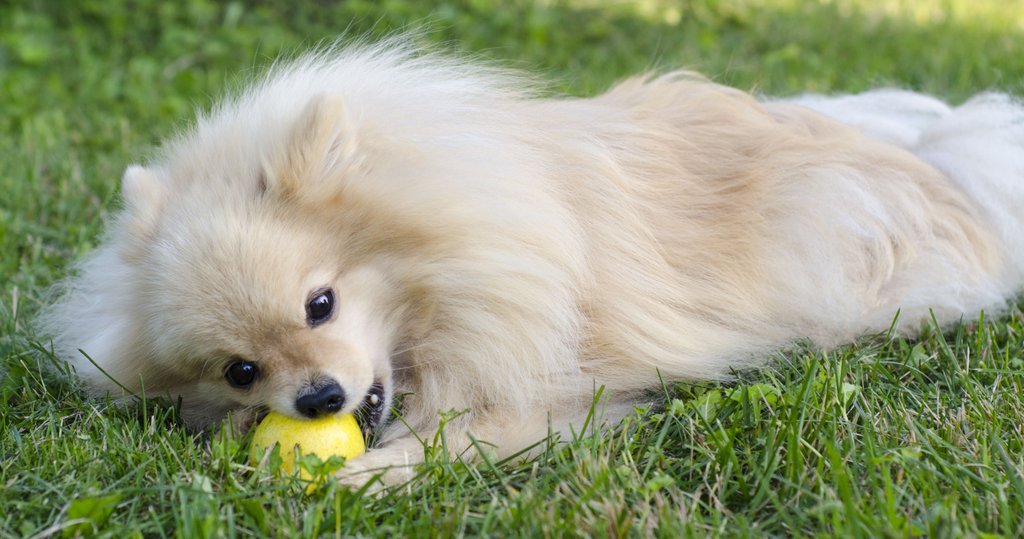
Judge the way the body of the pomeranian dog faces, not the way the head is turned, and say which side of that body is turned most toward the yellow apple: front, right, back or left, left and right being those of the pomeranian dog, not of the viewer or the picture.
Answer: front

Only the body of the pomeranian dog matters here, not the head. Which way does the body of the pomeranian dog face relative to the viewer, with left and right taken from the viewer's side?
facing the viewer and to the left of the viewer
